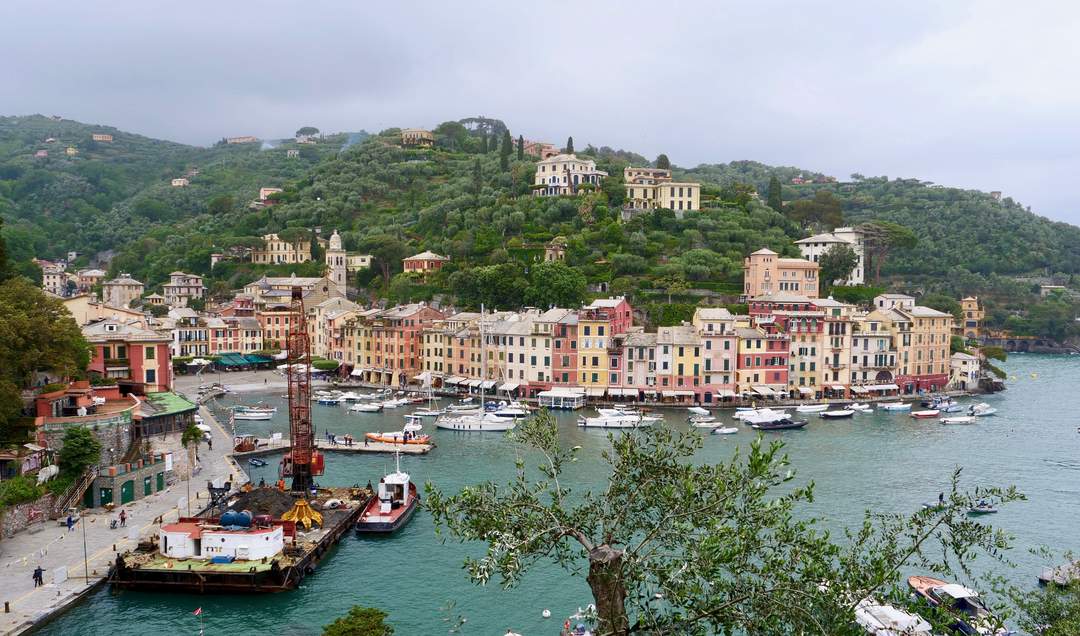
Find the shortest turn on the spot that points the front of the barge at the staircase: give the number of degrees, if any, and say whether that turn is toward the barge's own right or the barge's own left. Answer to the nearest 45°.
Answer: approximately 90° to the barge's own left

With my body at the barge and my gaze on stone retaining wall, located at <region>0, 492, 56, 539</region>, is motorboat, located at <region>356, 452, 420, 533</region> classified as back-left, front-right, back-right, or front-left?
back-right

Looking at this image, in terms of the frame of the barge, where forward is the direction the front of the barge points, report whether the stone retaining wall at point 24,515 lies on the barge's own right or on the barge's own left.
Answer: on the barge's own left

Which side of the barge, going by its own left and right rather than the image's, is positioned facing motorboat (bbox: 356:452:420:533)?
right

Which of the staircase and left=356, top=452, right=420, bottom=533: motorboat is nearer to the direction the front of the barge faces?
the motorboat

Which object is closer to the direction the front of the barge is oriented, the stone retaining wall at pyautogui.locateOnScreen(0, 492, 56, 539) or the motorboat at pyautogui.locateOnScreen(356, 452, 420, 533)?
the motorboat
